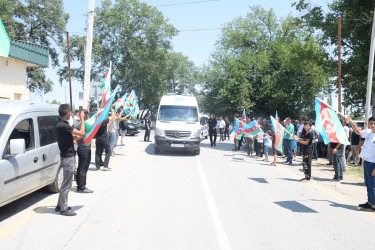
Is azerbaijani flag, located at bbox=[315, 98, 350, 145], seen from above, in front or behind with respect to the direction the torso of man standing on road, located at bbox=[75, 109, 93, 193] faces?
in front

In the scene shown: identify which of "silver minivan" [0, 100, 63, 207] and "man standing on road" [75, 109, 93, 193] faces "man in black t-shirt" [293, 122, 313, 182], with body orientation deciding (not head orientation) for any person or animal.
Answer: the man standing on road

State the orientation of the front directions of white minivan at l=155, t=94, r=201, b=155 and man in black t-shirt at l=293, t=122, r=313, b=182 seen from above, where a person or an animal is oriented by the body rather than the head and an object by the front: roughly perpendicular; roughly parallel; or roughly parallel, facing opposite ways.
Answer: roughly perpendicular

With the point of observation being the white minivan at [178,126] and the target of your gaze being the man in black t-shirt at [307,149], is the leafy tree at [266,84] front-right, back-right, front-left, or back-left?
back-left

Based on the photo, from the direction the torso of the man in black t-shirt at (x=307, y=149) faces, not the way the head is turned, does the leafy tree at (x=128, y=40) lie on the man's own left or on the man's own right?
on the man's own right

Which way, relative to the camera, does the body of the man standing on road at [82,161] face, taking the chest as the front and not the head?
to the viewer's right

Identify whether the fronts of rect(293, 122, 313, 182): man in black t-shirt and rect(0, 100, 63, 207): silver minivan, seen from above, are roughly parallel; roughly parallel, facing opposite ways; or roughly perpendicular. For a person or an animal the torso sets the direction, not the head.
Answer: roughly perpendicular

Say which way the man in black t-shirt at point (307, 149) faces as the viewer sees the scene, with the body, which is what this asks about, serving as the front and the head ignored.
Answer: to the viewer's left

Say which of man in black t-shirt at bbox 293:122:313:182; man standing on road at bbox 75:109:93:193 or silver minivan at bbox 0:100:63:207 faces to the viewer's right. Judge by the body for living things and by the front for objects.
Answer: the man standing on road

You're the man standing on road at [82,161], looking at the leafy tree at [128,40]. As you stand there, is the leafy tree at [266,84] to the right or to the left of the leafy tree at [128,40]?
right

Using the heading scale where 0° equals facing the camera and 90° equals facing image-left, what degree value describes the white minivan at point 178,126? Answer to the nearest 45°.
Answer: approximately 0°

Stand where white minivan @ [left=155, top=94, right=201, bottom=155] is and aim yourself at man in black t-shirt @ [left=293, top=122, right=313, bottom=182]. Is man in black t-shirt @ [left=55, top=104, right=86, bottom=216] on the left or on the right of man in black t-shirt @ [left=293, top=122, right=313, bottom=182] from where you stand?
right

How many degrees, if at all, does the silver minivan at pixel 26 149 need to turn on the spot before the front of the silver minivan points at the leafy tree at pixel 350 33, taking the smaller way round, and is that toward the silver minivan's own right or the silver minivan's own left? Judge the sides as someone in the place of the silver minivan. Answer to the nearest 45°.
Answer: approximately 135° to the silver minivan's own left

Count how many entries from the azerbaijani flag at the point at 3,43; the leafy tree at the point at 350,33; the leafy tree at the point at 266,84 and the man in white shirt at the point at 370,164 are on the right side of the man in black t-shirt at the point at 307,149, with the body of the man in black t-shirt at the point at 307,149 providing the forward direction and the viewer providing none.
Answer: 2

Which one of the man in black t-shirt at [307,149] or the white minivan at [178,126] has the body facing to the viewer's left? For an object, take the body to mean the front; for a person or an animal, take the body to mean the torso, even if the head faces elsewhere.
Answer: the man in black t-shirt
